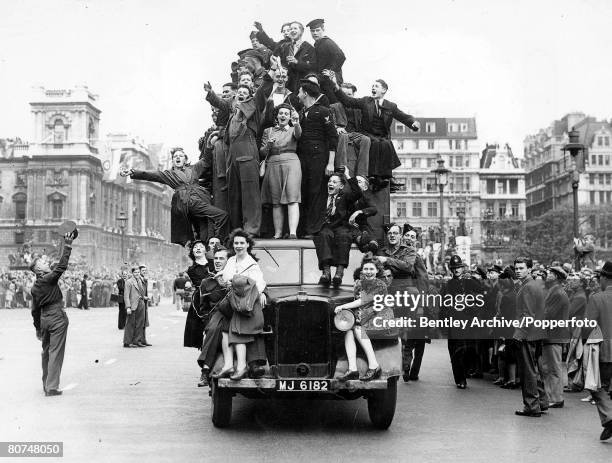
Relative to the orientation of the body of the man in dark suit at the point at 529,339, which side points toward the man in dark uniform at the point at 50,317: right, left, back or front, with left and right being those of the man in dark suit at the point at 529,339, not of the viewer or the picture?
front

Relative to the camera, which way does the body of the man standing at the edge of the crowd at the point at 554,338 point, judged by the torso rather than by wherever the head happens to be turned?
to the viewer's left

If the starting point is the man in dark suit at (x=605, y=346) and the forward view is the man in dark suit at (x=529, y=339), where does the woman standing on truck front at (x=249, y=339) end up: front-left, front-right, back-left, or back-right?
front-left

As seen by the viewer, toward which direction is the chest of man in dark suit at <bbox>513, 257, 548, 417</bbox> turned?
to the viewer's left

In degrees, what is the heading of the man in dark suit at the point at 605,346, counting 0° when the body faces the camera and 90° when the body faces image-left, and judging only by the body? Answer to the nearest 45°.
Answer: approximately 135°

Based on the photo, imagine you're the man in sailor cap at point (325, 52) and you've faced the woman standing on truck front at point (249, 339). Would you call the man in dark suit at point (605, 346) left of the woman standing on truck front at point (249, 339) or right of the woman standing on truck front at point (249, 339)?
left

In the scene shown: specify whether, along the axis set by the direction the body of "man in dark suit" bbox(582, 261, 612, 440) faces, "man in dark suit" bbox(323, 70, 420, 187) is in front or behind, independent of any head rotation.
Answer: in front

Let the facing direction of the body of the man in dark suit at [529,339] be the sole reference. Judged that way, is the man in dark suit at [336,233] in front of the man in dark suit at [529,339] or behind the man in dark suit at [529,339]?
in front
